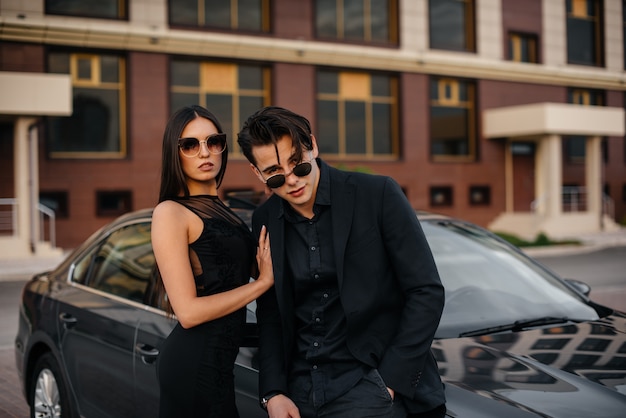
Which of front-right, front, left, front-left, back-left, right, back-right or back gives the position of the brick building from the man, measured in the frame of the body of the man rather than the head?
back-right

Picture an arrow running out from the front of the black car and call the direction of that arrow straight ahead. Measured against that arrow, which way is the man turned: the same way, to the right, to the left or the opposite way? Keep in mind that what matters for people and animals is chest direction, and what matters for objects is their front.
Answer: to the right

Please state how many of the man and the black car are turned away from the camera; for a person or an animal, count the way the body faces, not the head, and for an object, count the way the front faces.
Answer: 0

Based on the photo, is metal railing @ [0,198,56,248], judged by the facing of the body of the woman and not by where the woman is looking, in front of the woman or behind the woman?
behind

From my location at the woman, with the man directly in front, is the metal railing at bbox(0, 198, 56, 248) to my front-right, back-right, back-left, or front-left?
back-left

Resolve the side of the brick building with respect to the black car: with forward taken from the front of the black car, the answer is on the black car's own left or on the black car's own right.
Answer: on the black car's own left

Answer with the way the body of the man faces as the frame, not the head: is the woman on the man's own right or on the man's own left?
on the man's own right

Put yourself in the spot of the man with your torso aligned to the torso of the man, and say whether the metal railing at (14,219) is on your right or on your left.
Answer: on your right
